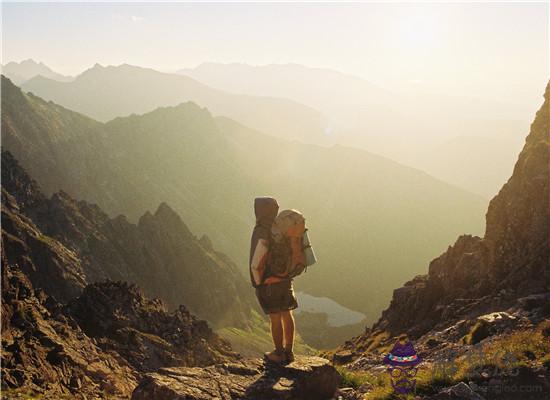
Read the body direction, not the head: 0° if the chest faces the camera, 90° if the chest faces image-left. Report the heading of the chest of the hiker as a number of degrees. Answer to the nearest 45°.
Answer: approximately 135°
